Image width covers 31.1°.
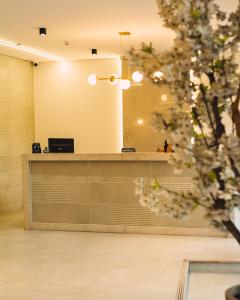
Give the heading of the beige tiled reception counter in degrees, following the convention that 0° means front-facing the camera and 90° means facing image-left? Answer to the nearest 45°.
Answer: approximately 0°

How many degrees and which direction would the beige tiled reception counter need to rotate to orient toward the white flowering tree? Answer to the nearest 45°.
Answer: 0° — it already faces it
